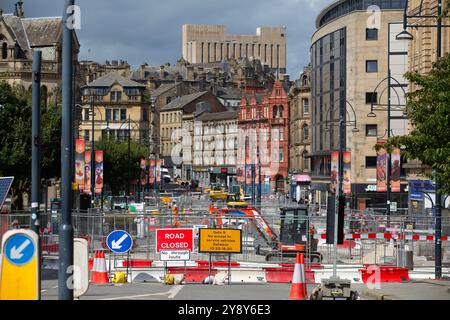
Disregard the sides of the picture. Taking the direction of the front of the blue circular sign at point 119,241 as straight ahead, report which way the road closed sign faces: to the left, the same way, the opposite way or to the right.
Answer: the same way

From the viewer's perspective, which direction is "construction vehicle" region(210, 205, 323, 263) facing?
to the viewer's left

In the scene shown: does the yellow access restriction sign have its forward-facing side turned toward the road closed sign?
no

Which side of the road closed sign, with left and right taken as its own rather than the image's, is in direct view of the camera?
front

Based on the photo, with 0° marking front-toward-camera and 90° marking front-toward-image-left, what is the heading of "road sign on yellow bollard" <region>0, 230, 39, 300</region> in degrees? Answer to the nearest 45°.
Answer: approximately 0°

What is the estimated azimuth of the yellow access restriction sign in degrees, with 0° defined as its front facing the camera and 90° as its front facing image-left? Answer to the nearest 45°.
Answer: approximately 0°

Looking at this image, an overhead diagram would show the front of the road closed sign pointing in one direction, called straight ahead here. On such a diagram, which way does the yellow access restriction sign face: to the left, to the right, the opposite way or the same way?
the same way

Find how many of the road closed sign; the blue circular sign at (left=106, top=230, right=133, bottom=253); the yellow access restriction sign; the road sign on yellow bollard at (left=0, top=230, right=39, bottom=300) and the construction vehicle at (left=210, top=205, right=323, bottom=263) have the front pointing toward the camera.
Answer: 4

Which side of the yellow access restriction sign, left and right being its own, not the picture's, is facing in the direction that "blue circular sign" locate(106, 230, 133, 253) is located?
right

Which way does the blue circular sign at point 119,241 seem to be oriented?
toward the camera

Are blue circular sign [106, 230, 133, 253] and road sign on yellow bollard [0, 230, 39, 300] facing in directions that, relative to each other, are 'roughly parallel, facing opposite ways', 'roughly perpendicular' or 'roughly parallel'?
roughly parallel

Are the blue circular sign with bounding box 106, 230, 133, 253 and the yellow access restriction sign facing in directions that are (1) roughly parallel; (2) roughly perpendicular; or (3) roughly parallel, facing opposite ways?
roughly parallel
